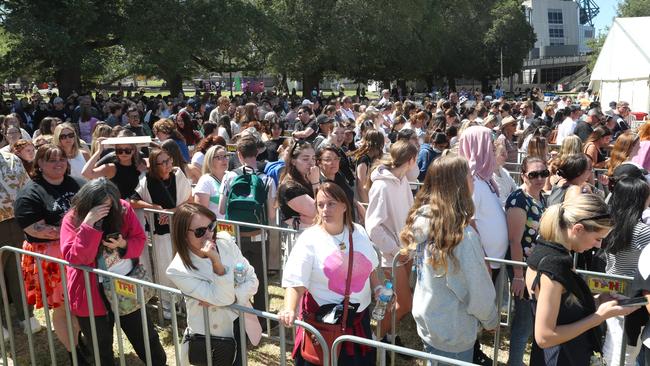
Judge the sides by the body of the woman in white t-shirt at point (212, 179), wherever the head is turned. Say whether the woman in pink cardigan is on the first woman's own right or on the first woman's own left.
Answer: on the first woman's own right

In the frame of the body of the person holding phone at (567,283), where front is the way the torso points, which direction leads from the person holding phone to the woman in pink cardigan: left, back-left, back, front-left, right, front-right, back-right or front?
back

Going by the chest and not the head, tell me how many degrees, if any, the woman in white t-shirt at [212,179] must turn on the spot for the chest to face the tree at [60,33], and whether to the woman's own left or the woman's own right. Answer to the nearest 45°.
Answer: approximately 135° to the woman's own left

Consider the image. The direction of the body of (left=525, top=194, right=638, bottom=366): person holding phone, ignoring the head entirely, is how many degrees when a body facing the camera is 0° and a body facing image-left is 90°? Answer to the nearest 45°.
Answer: approximately 270°

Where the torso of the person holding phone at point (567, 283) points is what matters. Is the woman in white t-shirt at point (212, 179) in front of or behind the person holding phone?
behind

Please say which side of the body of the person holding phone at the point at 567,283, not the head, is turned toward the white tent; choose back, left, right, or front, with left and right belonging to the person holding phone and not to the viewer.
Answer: left

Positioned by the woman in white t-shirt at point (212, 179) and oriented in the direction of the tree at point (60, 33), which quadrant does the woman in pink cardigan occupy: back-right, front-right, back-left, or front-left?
back-left

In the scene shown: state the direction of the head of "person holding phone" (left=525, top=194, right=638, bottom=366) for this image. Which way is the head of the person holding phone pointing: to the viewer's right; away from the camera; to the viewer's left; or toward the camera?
to the viewer's right

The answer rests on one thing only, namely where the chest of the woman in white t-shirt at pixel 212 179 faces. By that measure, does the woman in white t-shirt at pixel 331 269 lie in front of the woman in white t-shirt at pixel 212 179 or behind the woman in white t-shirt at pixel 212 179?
in front

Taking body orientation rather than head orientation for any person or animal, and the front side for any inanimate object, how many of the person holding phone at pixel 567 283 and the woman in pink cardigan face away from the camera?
0

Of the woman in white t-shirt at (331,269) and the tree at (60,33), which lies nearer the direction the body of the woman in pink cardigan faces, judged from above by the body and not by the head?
the woman in white t-shirt

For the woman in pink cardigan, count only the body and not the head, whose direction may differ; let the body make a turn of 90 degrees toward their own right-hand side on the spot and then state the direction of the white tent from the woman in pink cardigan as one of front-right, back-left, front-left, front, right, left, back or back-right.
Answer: back

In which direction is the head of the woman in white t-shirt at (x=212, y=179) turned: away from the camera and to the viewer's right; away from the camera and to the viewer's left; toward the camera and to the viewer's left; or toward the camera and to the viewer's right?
toward the camera and to the viewer's right

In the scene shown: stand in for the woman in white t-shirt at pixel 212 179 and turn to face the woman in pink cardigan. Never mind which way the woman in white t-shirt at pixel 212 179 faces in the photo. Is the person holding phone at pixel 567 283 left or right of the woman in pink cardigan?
left
